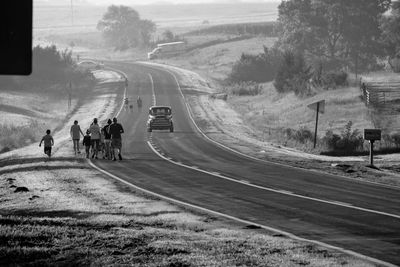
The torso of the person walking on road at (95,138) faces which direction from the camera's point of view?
away from the camera

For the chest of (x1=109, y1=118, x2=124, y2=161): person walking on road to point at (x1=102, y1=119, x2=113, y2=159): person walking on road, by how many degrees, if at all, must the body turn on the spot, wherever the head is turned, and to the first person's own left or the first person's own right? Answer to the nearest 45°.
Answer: approximately 45° to the first person's own left

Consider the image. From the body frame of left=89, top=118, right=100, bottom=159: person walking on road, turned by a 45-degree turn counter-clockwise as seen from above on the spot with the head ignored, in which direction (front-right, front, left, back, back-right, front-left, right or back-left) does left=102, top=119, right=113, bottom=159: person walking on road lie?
back

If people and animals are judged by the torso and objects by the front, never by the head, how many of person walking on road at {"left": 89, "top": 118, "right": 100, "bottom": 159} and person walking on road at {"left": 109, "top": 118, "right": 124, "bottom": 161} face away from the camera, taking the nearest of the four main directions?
2

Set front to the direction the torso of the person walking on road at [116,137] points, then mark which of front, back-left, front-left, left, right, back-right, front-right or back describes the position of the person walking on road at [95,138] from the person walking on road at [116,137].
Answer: front-left

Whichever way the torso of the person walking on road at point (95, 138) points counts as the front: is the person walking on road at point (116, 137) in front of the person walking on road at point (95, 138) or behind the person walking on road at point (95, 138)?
behind

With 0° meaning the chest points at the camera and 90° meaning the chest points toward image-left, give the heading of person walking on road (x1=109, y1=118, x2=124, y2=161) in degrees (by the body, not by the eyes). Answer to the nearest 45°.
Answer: approximately 180°

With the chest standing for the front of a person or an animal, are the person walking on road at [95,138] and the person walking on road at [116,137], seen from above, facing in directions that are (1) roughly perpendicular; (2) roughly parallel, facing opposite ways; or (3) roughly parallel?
roughly parallel
